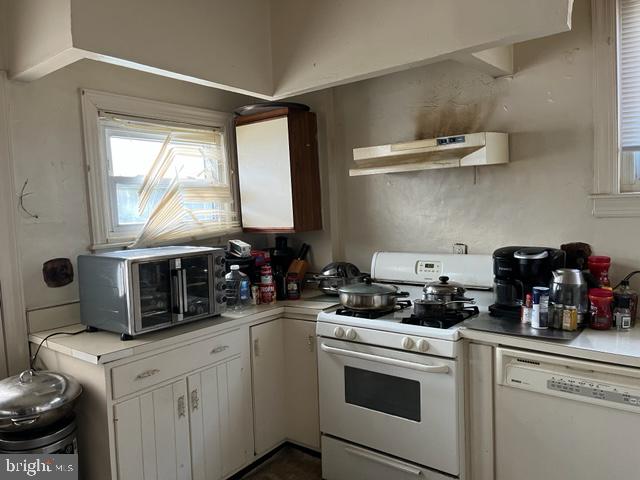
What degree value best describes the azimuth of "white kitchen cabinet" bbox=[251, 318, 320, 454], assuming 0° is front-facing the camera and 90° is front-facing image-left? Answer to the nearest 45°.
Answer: approximately 0°

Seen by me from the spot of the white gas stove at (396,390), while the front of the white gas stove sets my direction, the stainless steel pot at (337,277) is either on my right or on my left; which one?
on my right

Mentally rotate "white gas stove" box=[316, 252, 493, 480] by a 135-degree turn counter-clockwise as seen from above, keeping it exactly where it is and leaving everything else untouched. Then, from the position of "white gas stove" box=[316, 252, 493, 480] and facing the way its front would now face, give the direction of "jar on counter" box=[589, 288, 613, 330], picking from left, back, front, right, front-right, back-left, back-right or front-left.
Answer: front
